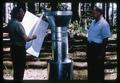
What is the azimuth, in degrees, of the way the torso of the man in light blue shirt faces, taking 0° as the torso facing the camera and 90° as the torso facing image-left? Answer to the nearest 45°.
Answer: approximately 45°

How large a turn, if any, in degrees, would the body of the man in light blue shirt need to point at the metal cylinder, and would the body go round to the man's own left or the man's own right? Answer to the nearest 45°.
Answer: approximately 45° to the man's own right
